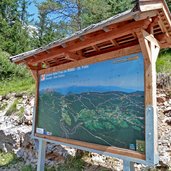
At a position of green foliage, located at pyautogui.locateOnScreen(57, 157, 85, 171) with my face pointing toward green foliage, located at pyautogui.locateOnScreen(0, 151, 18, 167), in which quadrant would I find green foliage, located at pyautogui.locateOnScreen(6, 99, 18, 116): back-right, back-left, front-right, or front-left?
front-right

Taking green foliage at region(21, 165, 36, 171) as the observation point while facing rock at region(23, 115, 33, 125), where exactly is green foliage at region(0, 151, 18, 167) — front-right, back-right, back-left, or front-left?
front-left

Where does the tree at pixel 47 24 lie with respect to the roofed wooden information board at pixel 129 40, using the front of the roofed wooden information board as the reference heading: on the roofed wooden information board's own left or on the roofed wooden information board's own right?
on the roofed wooden information board's own right

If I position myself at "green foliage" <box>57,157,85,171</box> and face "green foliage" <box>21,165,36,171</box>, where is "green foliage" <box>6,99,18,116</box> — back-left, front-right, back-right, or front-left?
front-right

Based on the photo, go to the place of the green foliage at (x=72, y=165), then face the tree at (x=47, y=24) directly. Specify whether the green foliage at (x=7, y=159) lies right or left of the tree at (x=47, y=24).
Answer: left

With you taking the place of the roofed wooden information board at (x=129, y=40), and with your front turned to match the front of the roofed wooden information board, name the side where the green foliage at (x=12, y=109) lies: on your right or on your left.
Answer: on your right

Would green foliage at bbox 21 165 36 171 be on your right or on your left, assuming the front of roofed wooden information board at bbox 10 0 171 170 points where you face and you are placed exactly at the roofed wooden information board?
on your right

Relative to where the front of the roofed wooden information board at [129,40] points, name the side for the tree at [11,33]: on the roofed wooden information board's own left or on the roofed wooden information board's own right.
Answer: on the roofed wooden information board's own right

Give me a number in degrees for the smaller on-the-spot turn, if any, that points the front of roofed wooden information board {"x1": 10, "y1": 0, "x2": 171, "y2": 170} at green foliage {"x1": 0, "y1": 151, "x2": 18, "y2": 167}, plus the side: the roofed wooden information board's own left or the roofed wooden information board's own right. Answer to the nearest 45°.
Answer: approximately 90° to the roofed wooden information board's own right
